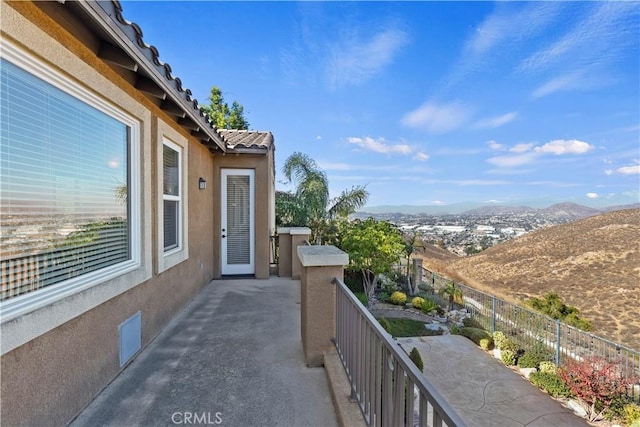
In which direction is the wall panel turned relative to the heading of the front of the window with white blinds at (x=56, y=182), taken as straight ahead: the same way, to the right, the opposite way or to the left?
the same way

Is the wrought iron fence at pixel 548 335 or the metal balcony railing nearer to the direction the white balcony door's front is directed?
the metal balcony railing

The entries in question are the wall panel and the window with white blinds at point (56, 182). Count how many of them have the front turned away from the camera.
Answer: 0

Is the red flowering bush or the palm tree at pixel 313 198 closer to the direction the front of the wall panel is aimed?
the red flowering bush

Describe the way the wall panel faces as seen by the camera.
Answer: facing the viewer and to the right of the viewer

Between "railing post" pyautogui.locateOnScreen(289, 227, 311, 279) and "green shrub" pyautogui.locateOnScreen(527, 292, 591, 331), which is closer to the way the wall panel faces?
the green shrub

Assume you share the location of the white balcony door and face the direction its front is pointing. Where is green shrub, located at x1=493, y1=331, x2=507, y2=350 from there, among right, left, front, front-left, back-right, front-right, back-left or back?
left

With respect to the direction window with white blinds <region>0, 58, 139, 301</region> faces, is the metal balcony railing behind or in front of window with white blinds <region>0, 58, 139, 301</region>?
in front

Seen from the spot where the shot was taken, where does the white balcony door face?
facing the viewer

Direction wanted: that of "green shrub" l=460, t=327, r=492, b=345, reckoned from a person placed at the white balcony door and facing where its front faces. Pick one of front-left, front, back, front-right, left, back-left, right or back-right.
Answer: left

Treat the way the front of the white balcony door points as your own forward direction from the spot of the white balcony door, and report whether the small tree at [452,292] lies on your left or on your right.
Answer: on your left

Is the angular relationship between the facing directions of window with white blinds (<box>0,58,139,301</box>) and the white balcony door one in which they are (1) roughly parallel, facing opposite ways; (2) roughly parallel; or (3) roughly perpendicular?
roughly perpendicular

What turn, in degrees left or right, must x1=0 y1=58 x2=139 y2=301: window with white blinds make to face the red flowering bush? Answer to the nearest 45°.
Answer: approximately 45° to its left

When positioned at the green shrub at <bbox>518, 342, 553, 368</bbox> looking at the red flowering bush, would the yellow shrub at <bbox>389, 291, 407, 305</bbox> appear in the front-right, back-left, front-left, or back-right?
back-right

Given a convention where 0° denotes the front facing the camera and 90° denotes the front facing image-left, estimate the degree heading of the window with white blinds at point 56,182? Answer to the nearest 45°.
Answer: approximately 315°

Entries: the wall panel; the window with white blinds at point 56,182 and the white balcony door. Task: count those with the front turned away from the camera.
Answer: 0
